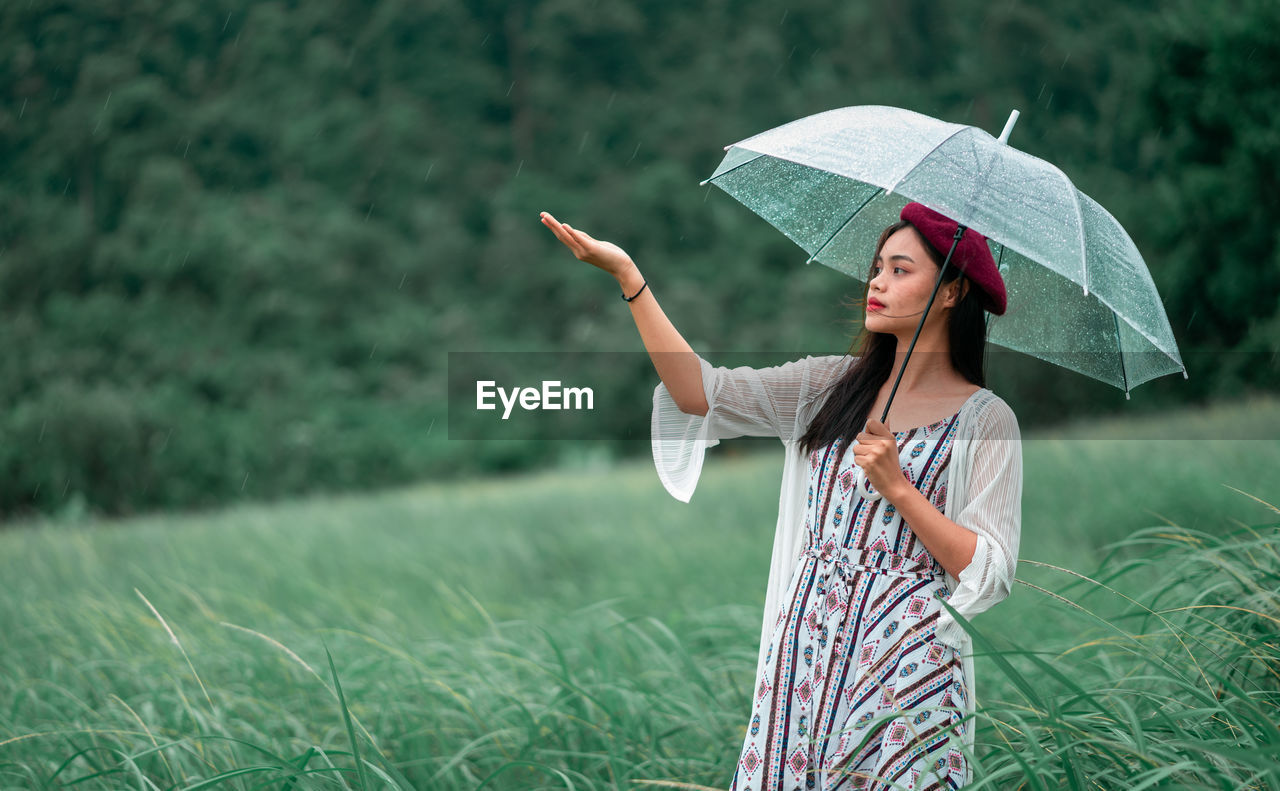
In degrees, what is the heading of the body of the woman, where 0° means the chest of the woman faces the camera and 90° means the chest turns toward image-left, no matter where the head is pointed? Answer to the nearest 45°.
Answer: approximately 45°
